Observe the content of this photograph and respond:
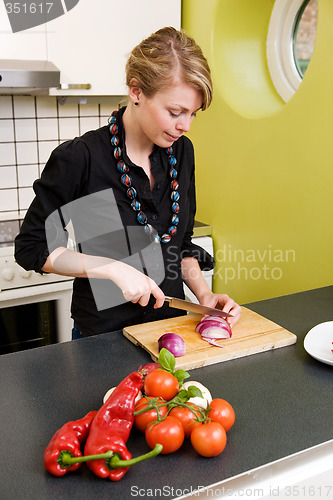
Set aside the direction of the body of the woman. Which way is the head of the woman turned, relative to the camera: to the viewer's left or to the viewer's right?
to the viewer's right

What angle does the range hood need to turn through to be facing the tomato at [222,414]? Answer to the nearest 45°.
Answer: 0° — it already faces it

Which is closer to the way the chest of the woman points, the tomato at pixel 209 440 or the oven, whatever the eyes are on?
the tomato

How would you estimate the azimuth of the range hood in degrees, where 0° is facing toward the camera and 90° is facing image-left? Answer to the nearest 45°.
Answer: approximately 0°

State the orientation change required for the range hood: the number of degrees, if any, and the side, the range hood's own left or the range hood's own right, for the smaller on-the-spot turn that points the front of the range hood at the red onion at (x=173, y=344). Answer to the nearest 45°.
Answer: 0° — it already faces it

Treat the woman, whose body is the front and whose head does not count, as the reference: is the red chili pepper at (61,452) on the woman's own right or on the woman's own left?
on the woman's own right

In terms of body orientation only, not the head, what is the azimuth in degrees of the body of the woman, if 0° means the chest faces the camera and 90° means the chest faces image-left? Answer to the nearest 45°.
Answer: approximately 315°
